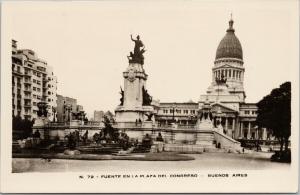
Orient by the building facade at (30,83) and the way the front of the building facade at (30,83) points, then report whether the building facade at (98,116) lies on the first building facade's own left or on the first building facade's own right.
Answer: on the first building facade's own left

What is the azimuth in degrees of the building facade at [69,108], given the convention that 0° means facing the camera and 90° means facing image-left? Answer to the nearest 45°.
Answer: approximately 315°

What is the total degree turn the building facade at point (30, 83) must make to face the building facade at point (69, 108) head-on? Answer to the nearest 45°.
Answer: approximately 90° to its left

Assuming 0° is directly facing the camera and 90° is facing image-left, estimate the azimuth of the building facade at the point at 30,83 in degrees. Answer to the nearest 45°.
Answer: approximately 315°
